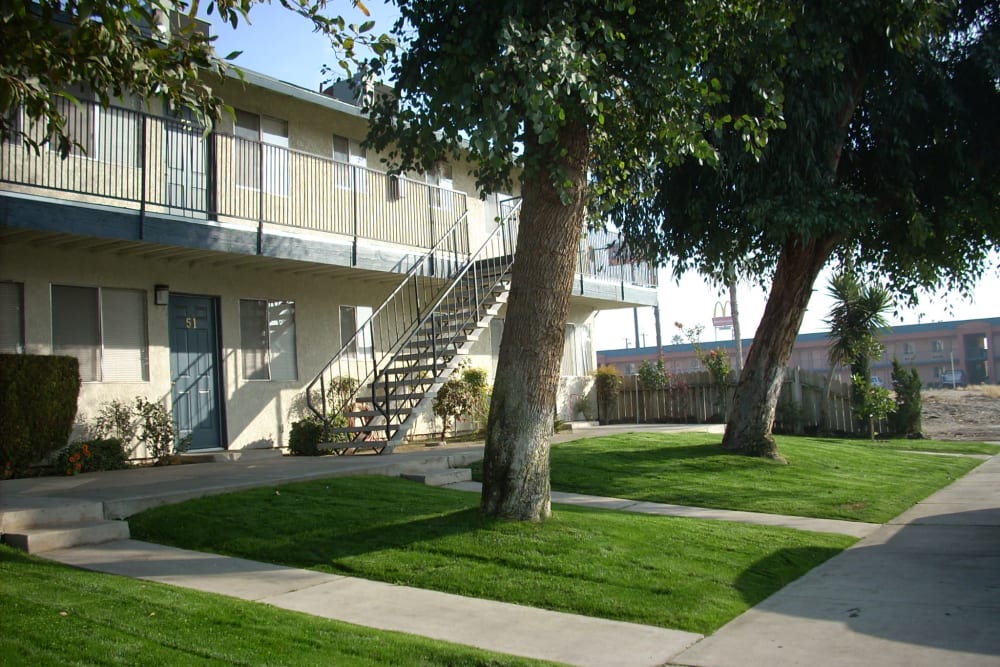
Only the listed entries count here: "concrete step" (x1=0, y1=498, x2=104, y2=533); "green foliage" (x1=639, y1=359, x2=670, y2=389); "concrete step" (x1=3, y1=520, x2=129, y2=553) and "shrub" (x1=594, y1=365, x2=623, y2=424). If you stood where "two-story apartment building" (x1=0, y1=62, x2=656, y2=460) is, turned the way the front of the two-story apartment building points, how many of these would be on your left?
2

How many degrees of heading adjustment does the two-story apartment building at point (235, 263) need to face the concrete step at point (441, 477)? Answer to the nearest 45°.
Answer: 0° — it already faces it

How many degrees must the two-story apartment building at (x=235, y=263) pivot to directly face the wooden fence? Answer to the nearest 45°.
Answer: approximately 90° to its left

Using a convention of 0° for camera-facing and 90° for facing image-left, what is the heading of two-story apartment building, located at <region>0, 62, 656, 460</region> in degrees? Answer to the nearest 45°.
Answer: approximately 315°

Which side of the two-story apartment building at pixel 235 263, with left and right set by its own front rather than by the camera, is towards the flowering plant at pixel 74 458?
right

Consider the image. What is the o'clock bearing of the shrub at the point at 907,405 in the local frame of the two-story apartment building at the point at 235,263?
The shrub is roughly at 10 o'clock from the two-story apartment building.

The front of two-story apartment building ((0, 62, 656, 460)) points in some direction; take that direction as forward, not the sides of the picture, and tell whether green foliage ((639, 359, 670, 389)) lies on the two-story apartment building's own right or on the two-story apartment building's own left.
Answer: on the two-story apartment building's own left

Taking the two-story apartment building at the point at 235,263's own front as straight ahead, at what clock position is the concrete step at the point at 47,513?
The concrete step is roughly at 2 o'clock from the two-story apartment building.

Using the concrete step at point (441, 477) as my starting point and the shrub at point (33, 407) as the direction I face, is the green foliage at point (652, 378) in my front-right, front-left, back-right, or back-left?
back-right
